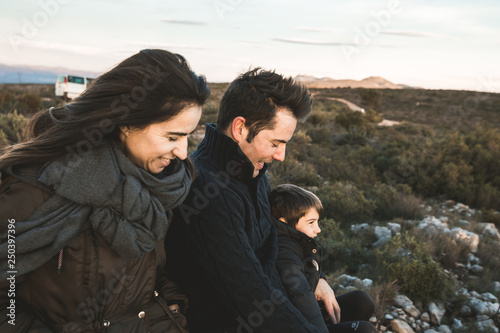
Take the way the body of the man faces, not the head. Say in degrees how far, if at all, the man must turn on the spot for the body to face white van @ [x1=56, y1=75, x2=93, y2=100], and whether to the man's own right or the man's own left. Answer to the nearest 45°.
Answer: approximately 135° to the man's own left

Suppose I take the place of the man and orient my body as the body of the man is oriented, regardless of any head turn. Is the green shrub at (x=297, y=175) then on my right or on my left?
on my left

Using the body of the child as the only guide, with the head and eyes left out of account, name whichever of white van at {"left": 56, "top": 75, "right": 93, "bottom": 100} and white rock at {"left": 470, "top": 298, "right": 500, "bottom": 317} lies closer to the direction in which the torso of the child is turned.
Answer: the white rock

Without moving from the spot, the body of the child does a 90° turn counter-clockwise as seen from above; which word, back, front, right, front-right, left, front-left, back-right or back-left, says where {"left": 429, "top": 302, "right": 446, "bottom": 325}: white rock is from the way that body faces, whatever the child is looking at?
front-right

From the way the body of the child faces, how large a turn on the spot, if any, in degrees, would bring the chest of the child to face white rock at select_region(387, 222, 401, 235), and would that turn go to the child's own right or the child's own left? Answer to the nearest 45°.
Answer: approximately 90° to the child's own left

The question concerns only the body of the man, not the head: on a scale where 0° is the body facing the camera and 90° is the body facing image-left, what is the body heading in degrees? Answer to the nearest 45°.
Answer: approximately 270°

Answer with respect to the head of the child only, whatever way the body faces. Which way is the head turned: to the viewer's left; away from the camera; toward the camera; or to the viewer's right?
to the viewer's right

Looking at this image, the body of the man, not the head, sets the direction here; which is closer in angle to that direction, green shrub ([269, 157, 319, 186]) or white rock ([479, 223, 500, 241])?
the white rock

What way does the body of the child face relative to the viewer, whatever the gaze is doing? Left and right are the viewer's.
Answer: facing to the right of the viewer

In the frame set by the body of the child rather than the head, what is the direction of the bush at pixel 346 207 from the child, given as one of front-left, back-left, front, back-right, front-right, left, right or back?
left

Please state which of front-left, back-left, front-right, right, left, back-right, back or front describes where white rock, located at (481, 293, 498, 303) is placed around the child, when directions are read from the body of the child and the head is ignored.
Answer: front-left

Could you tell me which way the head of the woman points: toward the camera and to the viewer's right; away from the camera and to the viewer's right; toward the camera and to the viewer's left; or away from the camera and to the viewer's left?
toward the camera and to the viewer's right

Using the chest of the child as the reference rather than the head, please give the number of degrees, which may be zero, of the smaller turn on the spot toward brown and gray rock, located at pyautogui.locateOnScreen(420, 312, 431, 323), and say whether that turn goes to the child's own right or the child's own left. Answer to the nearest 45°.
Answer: approximately 45° to the child's own left
